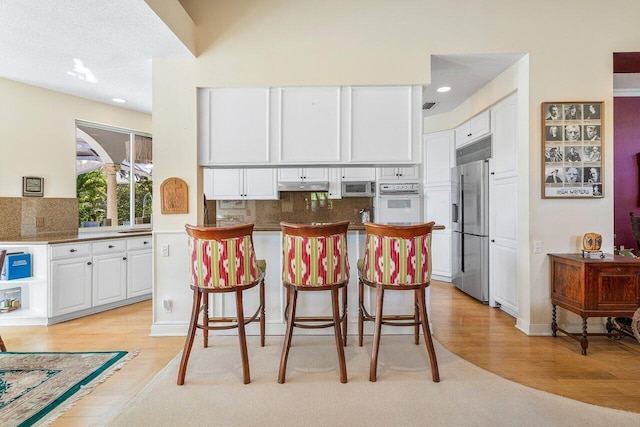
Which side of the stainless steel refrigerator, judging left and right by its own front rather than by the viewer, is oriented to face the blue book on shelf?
front

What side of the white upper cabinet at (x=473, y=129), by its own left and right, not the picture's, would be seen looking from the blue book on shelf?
front

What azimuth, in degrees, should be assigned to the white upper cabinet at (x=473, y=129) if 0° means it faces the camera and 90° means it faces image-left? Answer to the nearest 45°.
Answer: approximately 45°

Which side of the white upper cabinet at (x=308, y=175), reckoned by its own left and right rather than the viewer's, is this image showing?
front

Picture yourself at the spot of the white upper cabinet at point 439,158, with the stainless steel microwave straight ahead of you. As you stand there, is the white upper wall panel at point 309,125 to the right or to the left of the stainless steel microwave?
left

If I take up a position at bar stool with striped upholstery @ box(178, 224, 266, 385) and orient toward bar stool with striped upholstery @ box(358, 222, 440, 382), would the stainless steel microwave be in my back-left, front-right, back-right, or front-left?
front-left

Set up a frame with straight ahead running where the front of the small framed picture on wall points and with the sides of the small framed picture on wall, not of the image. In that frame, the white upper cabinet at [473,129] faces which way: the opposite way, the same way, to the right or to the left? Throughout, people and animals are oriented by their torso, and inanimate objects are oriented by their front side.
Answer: to the right

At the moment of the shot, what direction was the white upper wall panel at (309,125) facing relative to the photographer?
facing the viewer

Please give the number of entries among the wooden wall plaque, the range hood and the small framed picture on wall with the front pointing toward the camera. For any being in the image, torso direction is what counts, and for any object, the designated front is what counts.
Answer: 3

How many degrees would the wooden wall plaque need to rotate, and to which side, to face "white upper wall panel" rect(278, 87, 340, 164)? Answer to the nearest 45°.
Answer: approximately 90° to its left

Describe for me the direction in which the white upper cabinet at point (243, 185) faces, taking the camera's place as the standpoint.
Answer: facing the viewer

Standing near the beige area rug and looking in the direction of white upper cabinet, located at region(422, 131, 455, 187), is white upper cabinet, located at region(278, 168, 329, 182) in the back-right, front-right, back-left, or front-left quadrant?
front-left

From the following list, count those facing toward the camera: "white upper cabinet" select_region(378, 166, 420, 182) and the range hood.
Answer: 2

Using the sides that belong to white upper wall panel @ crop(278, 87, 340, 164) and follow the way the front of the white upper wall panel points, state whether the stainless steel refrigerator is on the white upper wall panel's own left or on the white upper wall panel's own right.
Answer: on the white upper wall panel's own left

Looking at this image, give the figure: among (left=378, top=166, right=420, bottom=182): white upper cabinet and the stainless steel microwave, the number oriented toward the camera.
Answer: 2
